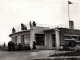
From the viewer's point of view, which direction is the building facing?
toward the camera
